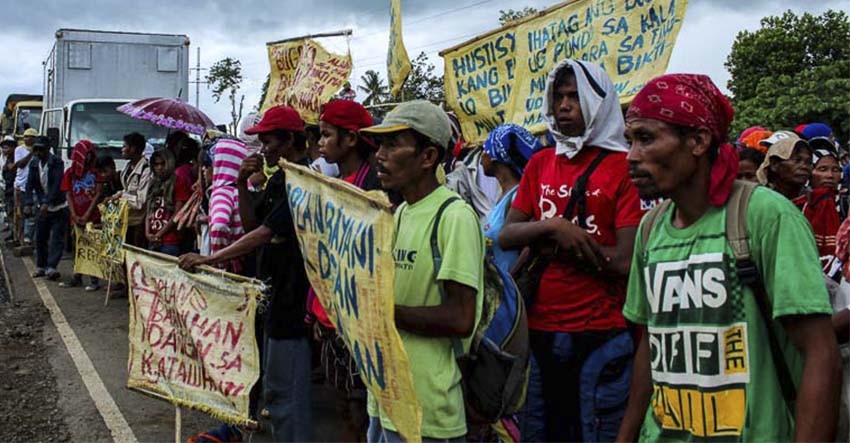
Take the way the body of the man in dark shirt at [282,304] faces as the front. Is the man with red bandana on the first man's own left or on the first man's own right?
on the first man's own left

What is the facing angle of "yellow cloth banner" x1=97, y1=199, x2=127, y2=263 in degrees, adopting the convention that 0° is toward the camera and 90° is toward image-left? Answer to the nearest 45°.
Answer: approximately 45°

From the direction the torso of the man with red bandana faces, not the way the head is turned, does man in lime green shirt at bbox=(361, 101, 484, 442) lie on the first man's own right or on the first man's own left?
on the first man's own right

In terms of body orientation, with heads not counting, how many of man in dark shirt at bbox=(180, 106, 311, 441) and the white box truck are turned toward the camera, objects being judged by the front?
1

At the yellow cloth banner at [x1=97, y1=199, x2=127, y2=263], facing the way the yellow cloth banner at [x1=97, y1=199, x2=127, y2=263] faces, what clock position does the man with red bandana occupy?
The man with red bandana is roughly at 10 o'clock from the yellow cloth banner.

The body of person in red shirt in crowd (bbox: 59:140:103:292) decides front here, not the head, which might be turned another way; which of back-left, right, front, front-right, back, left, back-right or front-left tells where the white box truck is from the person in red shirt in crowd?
back-right

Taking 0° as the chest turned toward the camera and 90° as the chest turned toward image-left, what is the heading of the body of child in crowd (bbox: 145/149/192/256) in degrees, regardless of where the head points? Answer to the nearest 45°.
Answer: approximately 45°

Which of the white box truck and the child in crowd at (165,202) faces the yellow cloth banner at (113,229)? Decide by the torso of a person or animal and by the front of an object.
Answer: the white box truck

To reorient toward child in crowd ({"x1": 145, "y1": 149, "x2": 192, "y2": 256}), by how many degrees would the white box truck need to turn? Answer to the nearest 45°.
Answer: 0° — it already faces them

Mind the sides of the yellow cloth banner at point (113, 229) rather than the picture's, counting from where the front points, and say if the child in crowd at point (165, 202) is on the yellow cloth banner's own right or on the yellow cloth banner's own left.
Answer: on the yellow cloth banner's own left

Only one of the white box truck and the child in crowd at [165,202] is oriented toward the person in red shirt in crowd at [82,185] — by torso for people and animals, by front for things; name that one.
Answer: the white box truck

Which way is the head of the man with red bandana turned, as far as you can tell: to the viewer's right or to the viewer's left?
to the viewer's left
